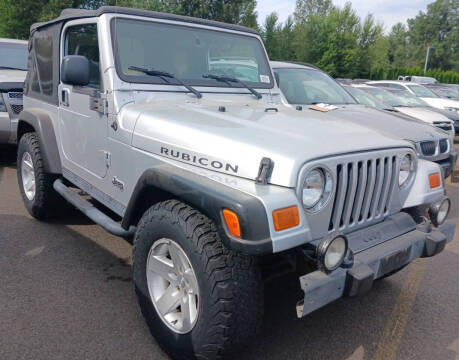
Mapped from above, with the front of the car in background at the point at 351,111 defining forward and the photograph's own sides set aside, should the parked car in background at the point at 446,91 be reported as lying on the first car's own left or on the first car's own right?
on the first car's own left

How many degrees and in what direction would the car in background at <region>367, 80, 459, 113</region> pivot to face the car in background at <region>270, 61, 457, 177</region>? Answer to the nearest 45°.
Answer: approximately 45° to its right

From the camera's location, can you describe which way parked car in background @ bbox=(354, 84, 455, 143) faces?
facing the viewer and to the right of the viewer

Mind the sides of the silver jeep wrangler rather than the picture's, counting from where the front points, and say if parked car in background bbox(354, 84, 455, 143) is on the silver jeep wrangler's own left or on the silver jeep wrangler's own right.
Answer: on the silver jeep wrangler's own left

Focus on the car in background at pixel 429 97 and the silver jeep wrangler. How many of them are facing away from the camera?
0

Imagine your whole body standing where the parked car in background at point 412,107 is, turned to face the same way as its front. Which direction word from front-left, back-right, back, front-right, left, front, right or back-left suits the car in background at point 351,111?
front-right

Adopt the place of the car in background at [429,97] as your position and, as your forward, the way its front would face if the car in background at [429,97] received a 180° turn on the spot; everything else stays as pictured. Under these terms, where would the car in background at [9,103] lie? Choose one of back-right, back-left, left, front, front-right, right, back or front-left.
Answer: left

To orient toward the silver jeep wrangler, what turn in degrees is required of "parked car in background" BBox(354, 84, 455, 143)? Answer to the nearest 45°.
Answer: approximately 45° to its right

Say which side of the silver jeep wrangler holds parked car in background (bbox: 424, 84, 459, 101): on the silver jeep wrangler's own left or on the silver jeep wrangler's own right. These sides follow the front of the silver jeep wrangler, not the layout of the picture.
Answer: on the silver jeep wrangler's own left

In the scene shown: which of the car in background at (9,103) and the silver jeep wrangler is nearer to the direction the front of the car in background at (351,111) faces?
the silver jeep wrangler
